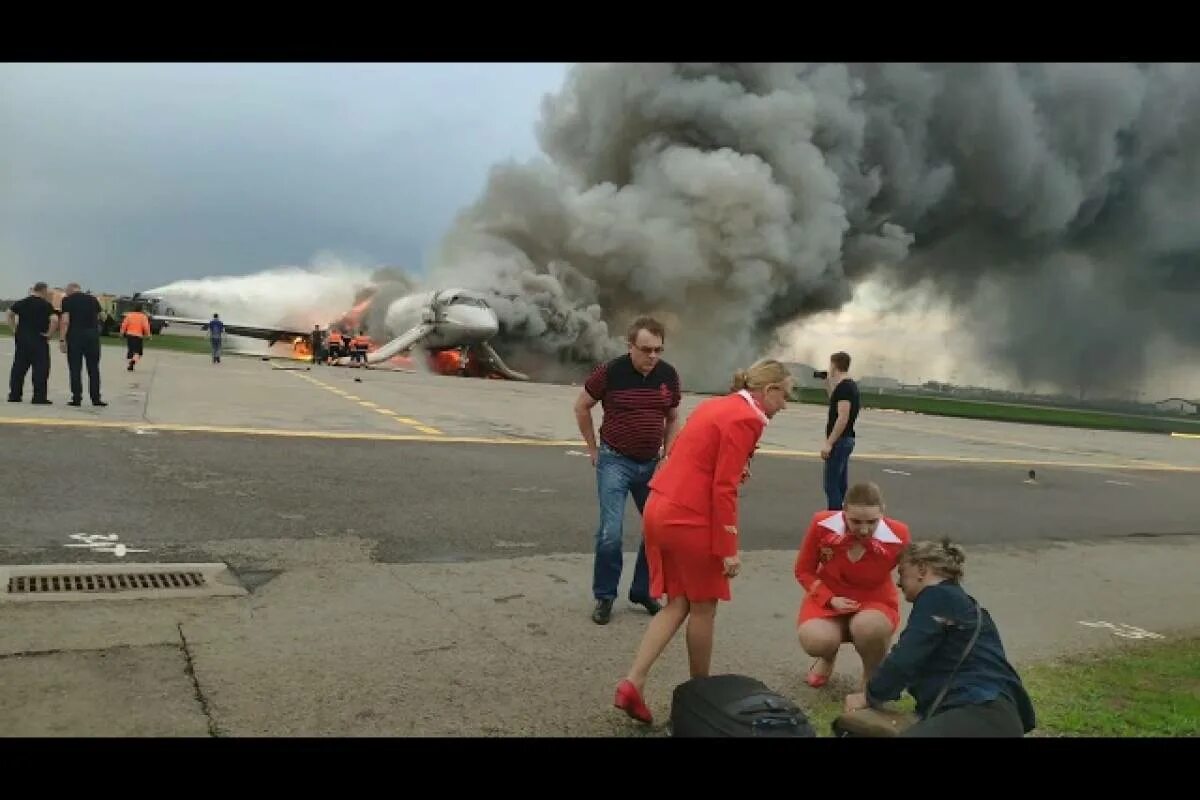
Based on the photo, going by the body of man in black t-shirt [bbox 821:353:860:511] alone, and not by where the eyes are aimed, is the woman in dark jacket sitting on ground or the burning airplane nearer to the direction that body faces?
the burning airplane

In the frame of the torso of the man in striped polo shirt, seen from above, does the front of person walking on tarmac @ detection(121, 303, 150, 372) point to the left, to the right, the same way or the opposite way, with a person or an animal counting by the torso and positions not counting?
the opposite way

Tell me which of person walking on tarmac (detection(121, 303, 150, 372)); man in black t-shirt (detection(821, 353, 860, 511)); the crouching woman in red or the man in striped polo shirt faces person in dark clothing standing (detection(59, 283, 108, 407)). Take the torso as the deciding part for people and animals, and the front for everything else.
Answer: the man in black t-shirt

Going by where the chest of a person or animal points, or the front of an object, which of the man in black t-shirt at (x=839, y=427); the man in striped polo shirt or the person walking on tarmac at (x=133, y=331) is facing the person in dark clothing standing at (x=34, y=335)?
the man in black t-shirt

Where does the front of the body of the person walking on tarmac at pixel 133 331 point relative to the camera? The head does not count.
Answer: away from the camera

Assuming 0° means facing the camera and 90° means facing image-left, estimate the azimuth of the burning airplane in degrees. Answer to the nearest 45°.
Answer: approximately 315°

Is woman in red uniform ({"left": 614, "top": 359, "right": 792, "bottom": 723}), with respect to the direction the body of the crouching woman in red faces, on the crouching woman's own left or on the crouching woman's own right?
on the crouching woman's own right

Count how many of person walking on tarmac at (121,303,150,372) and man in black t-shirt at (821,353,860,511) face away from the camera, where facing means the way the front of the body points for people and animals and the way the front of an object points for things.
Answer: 1

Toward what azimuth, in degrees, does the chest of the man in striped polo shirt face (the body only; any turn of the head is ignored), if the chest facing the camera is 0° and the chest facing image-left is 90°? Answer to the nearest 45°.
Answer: approximately 315°

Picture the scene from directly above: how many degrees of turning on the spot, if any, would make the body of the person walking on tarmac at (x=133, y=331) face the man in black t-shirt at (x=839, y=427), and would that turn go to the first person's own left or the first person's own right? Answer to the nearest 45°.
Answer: approximately 180°
